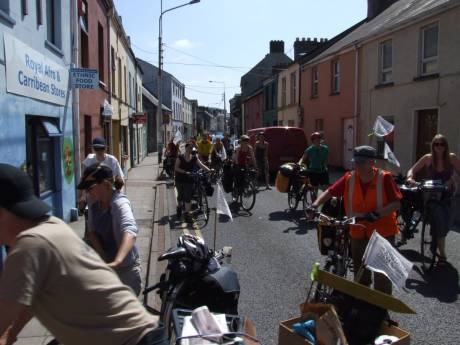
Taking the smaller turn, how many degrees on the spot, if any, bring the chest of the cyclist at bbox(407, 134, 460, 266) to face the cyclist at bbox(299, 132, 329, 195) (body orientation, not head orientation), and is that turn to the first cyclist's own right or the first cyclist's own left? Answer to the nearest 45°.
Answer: approximately 135° to the first cyclist's own right

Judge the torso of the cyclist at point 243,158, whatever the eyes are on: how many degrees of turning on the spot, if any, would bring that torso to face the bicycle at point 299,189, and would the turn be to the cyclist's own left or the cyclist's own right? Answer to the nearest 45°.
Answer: approximately 45° to the cyclist's own left

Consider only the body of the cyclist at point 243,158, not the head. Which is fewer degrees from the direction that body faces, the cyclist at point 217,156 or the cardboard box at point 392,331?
the cardboard box

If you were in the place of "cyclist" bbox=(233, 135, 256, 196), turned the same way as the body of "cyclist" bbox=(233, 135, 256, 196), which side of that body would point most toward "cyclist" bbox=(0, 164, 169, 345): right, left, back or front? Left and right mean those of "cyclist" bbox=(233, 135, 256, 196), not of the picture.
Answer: front

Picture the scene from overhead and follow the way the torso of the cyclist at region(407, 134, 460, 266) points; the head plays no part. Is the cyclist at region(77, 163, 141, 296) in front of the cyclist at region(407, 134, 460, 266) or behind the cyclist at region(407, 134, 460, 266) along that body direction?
in front

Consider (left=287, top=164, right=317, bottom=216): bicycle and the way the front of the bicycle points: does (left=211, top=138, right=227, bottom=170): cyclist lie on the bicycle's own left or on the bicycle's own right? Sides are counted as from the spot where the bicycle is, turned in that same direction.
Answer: on the bicycle's own right
